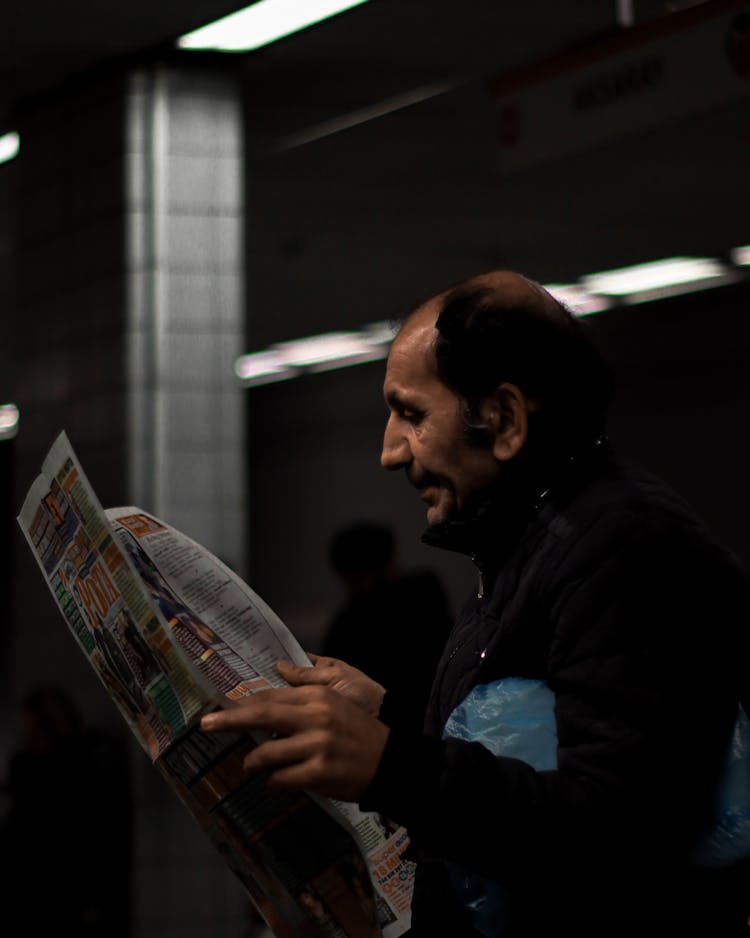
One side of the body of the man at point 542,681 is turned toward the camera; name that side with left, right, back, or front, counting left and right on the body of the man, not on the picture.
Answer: left

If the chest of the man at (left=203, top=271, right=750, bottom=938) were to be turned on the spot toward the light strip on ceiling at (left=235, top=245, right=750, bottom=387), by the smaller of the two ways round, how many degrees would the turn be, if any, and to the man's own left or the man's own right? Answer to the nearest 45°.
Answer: approximately 90° to the man's own right

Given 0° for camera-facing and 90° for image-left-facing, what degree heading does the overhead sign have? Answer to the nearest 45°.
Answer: approximately 45°

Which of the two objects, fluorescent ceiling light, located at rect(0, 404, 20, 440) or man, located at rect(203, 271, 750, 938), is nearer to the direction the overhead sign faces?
the man

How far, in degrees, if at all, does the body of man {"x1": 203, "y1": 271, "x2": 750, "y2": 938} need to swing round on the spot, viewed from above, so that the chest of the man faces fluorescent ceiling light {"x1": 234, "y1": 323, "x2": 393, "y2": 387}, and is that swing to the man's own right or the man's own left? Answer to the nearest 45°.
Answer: approximately 90° to the man's own right

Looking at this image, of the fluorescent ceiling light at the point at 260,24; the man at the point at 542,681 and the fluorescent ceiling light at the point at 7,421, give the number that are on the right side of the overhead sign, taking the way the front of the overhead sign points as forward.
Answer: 2

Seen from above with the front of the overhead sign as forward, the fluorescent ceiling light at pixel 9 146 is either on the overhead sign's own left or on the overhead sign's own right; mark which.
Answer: on the overhead sign's own right

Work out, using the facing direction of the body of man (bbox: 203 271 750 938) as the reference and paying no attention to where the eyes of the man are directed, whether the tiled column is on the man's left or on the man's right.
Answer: on the man's right

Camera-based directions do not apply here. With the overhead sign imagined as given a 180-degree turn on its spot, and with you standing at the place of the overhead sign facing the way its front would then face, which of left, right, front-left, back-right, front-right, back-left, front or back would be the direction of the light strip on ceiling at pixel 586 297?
front-left

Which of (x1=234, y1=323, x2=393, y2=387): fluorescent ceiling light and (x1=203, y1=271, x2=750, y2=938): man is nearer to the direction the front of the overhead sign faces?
the man

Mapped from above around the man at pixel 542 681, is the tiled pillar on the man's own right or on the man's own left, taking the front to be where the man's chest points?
on the man's own right

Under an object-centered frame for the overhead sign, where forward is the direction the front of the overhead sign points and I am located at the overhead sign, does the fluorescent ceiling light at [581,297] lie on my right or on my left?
on my right

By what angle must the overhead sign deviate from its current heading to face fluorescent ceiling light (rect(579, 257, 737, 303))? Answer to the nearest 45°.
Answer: approximately 135° to its right

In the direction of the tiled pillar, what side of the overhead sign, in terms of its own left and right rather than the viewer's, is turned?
right
